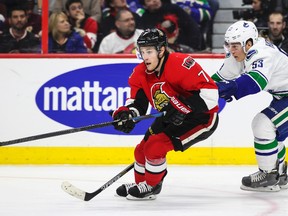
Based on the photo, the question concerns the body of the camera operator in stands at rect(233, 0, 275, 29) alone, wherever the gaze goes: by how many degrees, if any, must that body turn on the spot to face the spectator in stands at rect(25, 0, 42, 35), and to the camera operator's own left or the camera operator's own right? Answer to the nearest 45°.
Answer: approximately 45° to the camera operator's own right

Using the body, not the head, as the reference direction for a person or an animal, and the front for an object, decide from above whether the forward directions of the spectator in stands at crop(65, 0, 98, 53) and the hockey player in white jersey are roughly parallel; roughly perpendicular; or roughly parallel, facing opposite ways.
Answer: roughly perpendicular

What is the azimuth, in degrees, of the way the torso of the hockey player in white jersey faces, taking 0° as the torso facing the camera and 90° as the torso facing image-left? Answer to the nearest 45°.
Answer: approximately 90°

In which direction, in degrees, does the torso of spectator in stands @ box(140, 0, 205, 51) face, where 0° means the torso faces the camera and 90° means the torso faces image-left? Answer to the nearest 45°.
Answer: approximately 0°

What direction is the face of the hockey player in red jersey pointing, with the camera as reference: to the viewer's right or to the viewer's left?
to the viewer's left

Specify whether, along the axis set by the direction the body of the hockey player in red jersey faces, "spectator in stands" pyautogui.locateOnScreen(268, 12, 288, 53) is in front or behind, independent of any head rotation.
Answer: behind

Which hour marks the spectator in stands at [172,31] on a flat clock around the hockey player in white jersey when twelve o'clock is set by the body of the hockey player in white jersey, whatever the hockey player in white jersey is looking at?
The spectator in stands is roughly at 2 o'clock from the hockey player in white jersey.

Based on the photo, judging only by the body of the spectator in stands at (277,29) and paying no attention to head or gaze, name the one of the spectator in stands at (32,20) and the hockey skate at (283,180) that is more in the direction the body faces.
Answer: the hockey skate
